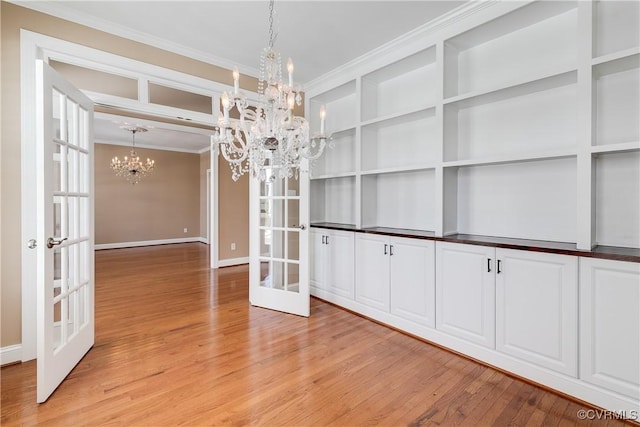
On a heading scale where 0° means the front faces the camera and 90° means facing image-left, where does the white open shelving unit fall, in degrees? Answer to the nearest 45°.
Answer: approximately 45°

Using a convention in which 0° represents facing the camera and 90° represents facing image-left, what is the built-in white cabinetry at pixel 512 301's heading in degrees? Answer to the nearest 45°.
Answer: approximately 45°

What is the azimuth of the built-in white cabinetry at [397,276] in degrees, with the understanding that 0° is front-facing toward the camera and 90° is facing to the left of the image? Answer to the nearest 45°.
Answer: approximately 45°

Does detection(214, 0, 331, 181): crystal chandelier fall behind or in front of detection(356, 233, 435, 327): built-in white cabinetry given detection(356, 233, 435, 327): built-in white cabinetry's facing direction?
in front

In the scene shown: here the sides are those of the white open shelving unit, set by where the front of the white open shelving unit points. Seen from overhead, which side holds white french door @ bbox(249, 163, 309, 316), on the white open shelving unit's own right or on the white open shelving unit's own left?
on the white open shelving unit's own right

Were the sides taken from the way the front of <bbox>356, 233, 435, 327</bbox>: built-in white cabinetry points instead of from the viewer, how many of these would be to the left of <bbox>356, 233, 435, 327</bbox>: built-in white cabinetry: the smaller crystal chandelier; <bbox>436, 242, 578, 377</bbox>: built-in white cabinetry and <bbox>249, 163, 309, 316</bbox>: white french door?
1

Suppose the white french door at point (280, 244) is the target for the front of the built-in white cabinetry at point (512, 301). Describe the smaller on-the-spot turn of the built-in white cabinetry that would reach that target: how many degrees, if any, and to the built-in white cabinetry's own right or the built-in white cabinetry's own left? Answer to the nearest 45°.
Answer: approximately 45° to the built-in white cabinetry's own right

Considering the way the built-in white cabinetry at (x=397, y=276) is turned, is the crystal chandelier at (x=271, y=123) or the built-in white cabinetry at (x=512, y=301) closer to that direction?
the crystal chandelier

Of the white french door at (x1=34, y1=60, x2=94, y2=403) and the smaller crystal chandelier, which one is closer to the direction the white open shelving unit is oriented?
the white french door

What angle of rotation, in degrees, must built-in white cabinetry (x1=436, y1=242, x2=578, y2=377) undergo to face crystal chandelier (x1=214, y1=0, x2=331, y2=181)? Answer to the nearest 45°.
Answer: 0° — it already faces it

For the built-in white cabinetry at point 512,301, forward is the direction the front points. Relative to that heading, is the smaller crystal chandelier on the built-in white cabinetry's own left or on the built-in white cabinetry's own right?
on the built-in white cabinetry's own right
